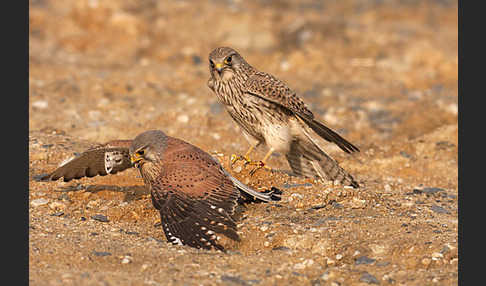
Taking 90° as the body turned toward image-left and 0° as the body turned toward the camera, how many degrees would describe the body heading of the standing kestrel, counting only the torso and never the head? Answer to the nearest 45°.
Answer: approximately 45°

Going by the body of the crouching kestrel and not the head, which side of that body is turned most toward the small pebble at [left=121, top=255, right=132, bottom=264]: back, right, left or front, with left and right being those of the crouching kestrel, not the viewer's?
front

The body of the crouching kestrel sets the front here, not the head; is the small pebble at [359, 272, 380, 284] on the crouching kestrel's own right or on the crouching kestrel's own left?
on the crouching kestrel's own left

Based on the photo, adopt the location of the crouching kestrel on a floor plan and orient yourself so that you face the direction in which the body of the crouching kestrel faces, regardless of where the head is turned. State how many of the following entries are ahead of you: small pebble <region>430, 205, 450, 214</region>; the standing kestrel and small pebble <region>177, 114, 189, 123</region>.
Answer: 0

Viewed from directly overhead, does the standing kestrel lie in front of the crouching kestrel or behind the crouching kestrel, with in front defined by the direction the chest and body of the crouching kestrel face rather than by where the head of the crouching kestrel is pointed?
behind

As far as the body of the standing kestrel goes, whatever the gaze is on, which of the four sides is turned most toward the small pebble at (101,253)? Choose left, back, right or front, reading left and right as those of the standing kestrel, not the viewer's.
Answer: front

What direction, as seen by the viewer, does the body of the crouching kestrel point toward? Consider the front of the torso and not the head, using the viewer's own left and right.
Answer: facing the viewer and to the left of the viewer

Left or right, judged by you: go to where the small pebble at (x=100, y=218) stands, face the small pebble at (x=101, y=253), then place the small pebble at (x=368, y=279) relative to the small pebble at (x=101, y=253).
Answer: left

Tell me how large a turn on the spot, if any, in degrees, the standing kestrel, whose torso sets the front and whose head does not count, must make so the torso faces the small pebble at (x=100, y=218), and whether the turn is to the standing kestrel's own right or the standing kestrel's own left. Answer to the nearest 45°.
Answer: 0° — it already faces it

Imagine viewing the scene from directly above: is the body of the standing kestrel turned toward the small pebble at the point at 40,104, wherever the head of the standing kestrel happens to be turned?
no

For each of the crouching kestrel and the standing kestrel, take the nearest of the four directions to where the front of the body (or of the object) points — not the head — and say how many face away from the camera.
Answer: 0

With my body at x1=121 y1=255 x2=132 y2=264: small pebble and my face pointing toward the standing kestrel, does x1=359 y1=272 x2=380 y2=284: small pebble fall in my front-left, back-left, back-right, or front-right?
front-right

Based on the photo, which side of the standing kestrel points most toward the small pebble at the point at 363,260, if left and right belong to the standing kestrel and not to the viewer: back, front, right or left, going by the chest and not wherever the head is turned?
left

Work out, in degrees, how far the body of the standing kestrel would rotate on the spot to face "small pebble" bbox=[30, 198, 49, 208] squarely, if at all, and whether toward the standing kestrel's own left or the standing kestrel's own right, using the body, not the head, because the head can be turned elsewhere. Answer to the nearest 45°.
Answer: approximately 45° to the standing kestrel's own right

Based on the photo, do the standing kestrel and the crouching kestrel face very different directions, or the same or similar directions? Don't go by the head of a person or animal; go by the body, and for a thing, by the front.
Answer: same or similar directions

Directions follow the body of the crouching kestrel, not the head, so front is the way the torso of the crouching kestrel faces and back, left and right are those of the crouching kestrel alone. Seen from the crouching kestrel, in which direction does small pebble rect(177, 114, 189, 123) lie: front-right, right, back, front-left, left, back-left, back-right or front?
back-right

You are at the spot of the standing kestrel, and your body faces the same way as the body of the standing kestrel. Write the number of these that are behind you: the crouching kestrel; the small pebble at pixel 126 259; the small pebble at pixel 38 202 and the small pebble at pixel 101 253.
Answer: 0
